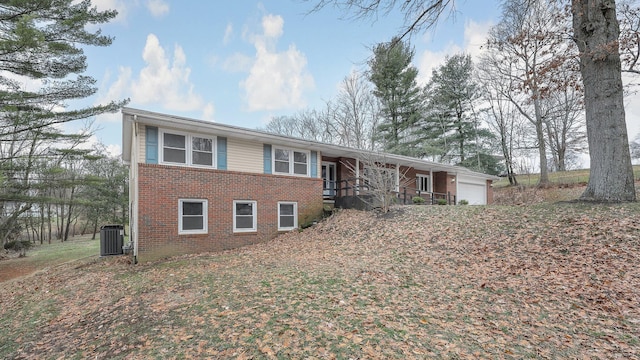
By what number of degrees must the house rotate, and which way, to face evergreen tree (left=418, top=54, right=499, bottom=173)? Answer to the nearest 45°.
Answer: approximately 90° to its left

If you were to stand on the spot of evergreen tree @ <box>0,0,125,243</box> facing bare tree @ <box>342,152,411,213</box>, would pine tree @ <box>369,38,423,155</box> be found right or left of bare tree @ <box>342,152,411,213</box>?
left

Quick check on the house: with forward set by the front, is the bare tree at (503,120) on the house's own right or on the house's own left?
on the house's own left

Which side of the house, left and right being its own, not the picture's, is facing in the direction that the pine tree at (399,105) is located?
left

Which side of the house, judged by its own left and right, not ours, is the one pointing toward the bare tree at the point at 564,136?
left

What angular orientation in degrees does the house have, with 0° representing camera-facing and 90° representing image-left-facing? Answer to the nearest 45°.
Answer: approximately 315°
